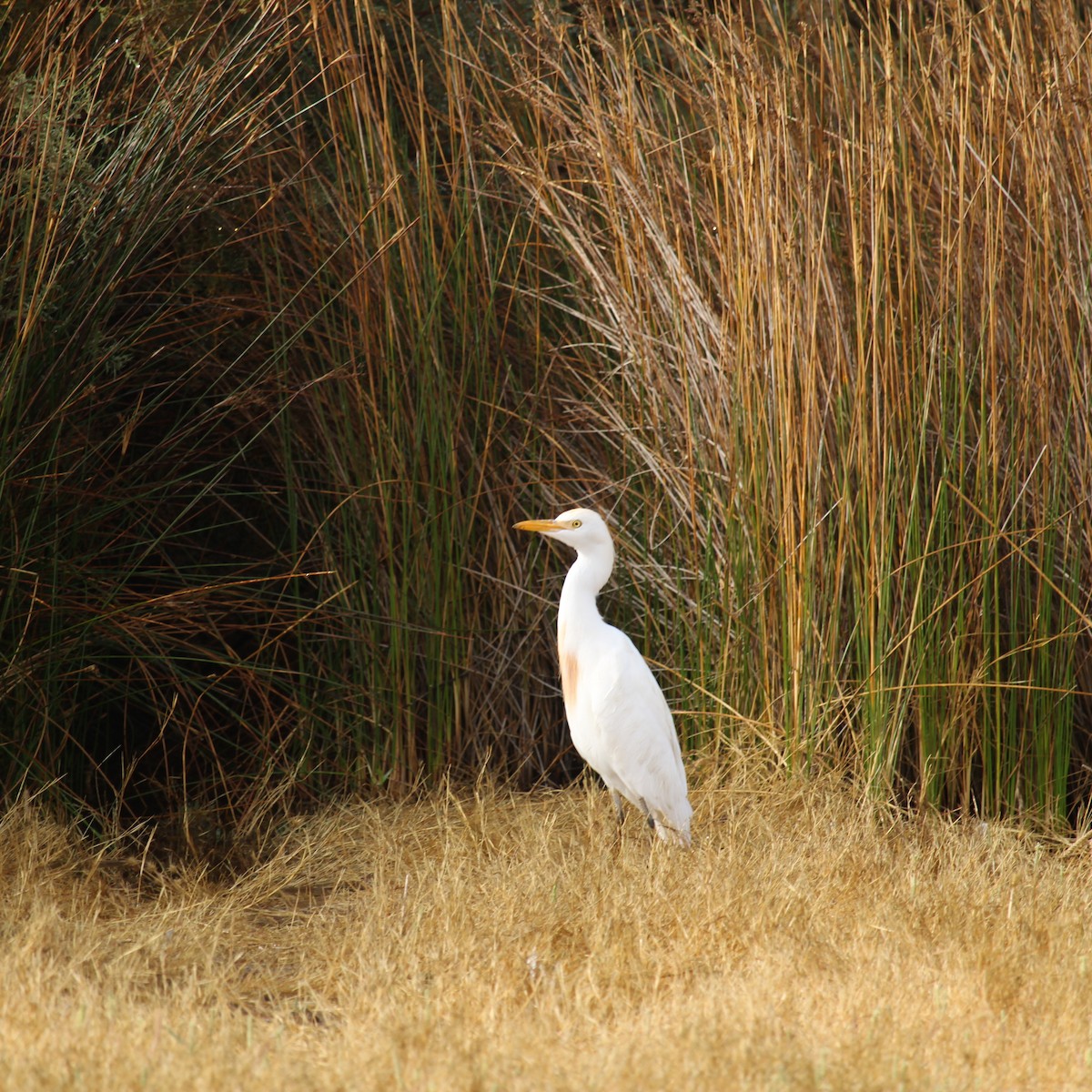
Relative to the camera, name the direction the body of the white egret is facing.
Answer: to the viewer's left
